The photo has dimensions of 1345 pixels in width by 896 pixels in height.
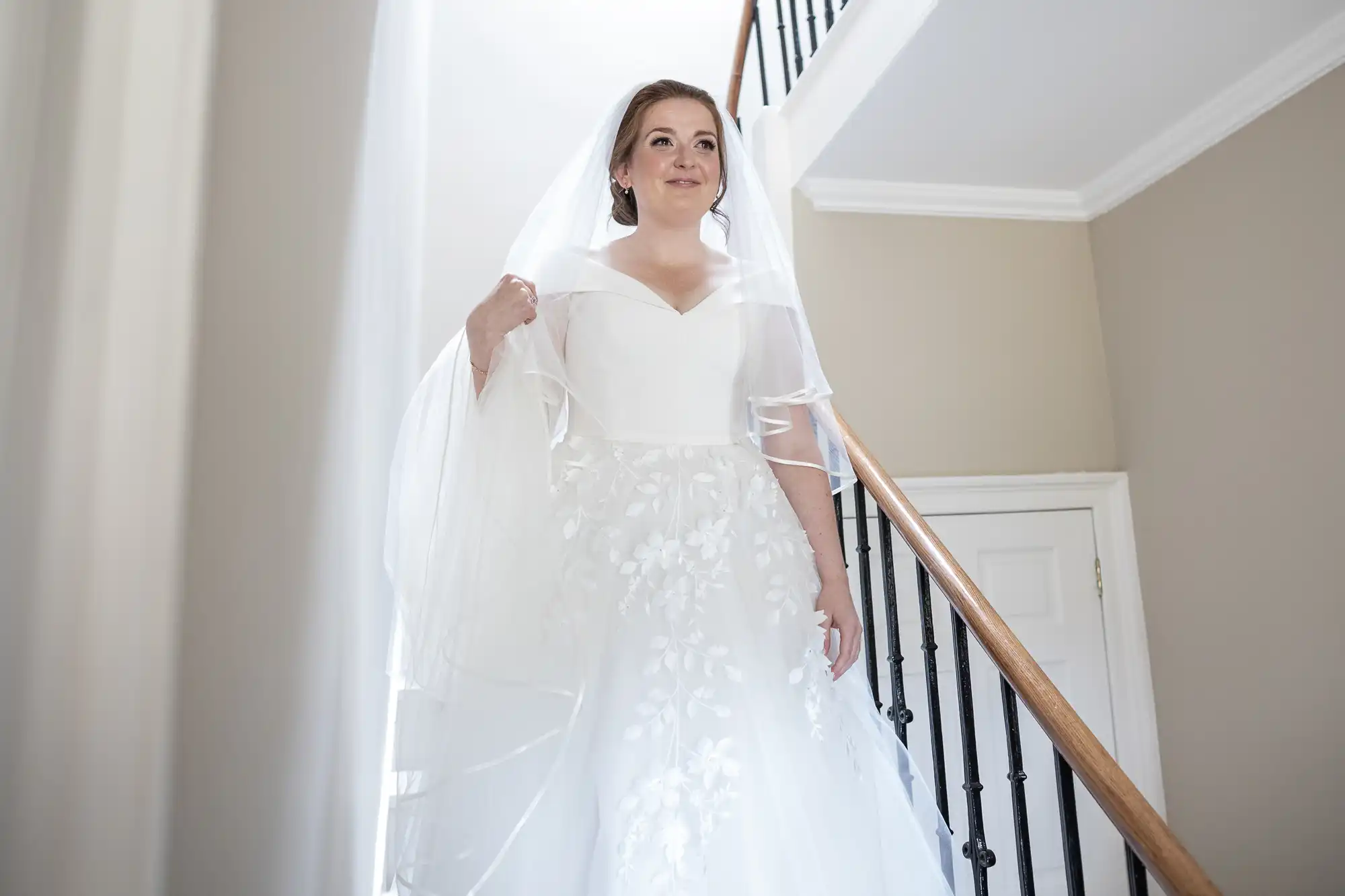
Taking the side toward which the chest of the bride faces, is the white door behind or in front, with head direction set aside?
behind

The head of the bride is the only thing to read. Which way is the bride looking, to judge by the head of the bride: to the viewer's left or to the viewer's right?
to the viewer's right

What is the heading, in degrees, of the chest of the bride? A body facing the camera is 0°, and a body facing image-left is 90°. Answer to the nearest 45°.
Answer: approximately 0°
